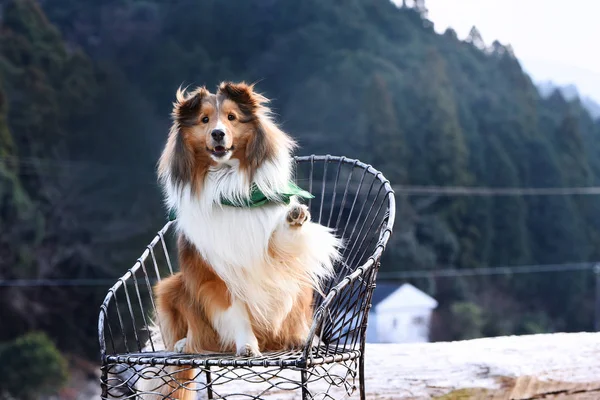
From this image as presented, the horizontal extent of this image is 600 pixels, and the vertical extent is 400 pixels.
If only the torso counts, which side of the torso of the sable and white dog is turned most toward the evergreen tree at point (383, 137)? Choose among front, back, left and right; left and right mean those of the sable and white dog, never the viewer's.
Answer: back

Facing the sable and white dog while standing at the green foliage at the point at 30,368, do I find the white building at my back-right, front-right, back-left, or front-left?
back-left

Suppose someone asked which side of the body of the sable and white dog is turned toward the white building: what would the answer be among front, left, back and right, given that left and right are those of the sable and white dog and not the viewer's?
back

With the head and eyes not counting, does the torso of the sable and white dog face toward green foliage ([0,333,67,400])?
no

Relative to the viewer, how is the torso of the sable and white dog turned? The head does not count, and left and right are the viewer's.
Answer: facing the viewer
